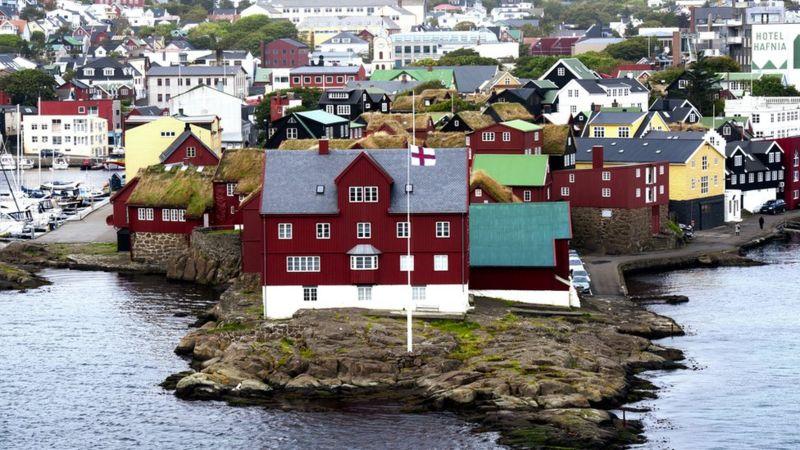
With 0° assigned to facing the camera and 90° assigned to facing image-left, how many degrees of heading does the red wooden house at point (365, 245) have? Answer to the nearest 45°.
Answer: approximately 0°
